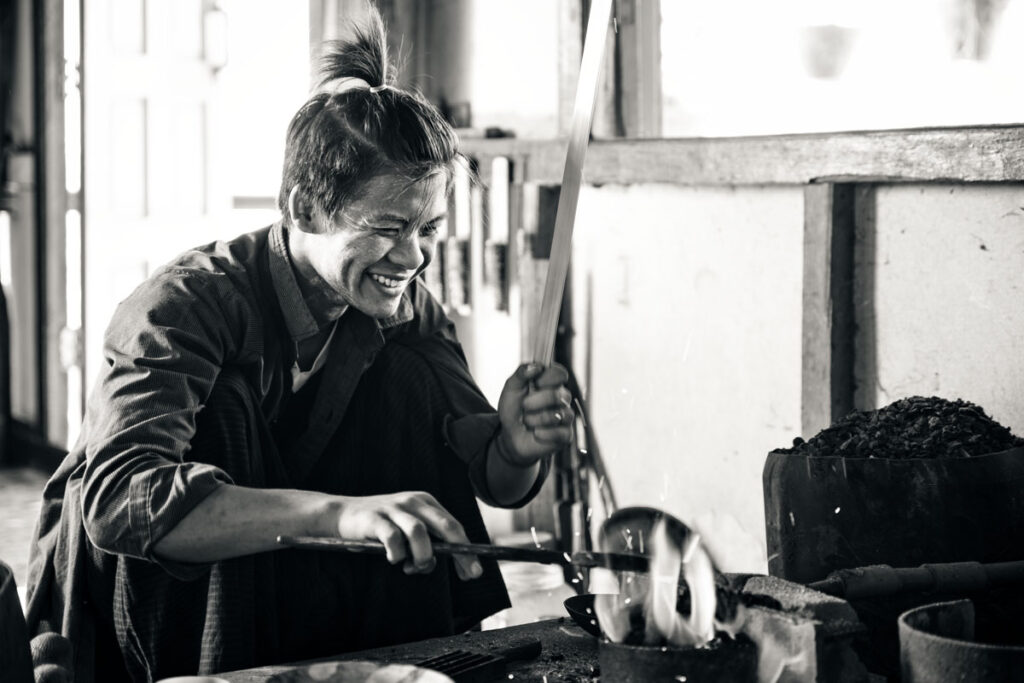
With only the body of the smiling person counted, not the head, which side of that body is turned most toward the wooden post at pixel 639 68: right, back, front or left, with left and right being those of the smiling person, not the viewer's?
left

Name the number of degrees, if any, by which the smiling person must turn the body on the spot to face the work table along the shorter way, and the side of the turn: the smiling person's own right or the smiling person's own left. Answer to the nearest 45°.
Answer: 0° — they already face it

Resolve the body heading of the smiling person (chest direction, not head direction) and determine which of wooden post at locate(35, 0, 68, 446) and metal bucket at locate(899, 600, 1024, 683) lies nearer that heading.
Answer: the metal bucket

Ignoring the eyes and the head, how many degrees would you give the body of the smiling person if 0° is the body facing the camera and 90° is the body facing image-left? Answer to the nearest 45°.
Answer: approximately 315°

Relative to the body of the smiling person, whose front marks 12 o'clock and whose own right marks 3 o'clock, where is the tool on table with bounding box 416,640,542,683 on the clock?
The tool on table is roughly at 1 o'clock from the smiling person.

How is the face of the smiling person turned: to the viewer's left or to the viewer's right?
to the viewer's right

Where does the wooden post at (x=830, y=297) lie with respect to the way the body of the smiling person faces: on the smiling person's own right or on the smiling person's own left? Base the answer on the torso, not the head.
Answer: on the smiling person's own left

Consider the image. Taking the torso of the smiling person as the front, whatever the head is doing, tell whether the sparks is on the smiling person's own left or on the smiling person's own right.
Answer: on the smiling person's own left

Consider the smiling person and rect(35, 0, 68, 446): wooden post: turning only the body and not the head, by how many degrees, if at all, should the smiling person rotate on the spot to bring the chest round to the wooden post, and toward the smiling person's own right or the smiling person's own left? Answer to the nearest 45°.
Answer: approximately 135° to the smiling person's own left

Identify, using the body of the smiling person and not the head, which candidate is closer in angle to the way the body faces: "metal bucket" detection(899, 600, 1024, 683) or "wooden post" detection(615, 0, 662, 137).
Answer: the metal bucket

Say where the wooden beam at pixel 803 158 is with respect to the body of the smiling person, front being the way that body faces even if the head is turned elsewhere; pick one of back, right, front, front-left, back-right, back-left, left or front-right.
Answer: left

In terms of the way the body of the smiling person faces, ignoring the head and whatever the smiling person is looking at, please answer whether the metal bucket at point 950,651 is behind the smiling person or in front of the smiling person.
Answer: in front
